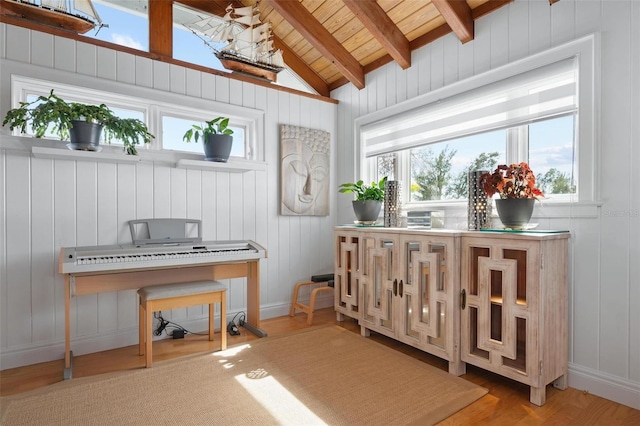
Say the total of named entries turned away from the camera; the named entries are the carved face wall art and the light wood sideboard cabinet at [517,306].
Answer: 0

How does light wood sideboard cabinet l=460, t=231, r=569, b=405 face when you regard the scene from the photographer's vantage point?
facing the viewer and to the left of the viewer

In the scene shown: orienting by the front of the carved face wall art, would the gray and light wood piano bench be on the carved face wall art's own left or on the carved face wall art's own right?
on the carved face wall art's own right

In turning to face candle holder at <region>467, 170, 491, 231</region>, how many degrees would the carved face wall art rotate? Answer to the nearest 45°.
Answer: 0° — it already faces it

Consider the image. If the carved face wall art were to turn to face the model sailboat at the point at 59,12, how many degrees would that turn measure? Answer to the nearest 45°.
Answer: approximately 90° to its right

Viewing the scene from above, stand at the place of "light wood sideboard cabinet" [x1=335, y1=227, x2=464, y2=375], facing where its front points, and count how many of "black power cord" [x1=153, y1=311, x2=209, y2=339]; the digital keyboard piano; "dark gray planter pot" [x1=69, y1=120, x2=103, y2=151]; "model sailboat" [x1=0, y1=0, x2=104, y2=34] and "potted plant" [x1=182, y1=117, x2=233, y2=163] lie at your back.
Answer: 0

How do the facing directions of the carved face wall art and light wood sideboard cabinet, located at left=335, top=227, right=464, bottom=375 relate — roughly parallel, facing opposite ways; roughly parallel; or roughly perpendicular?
roughly perpendicular

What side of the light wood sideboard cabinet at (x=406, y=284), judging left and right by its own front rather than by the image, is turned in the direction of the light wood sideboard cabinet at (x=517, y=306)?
left

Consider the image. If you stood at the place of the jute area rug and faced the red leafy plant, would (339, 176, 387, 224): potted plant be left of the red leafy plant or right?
left

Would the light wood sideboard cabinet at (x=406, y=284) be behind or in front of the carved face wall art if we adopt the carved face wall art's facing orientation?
in front

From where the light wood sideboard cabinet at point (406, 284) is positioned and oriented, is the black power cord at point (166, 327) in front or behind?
in front

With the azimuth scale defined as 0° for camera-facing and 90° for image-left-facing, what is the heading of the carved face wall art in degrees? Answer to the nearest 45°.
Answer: approximately 315°

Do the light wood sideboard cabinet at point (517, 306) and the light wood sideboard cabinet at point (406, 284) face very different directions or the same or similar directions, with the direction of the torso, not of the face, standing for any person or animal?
same or similar directions
